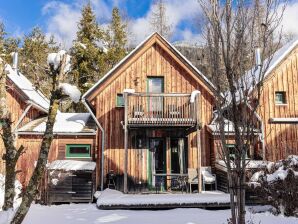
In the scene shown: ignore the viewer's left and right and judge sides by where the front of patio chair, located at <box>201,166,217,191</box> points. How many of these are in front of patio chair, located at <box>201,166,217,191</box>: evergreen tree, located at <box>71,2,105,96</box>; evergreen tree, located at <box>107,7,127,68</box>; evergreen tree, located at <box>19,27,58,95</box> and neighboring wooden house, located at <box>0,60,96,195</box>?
0

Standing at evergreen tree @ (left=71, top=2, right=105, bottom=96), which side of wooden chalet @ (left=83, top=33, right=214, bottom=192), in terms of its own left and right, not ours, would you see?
back

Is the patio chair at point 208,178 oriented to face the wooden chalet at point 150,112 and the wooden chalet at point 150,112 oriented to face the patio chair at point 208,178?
no

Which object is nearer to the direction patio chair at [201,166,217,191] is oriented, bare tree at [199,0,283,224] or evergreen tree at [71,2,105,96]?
the bare tree

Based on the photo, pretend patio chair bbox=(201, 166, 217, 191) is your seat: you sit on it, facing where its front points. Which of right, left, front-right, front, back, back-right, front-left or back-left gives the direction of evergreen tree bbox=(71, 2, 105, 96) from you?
back

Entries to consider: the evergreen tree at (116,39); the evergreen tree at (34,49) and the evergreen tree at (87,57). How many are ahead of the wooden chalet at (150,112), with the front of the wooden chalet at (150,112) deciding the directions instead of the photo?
0

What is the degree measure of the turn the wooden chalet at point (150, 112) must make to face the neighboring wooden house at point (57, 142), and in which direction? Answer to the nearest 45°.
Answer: approximately 90° to its right

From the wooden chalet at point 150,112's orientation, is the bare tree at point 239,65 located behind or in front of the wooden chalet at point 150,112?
in front

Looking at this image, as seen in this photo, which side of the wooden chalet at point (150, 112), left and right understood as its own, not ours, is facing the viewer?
front

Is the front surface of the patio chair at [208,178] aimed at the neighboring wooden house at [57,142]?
no

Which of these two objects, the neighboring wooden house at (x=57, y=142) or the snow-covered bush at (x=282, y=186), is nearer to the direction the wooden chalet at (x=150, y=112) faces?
the snow-covered bush

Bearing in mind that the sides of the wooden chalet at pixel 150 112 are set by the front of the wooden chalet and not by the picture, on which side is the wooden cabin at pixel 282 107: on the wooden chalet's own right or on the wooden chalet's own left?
on the wooden chalet's own left

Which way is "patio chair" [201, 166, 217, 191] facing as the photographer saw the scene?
facing the viewer and to the right of the viewer

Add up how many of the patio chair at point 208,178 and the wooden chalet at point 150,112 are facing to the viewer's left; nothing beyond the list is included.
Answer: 0

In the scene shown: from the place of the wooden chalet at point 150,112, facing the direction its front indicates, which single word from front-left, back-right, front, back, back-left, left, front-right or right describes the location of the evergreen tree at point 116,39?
back

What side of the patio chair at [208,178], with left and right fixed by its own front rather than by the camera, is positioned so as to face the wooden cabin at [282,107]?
left
